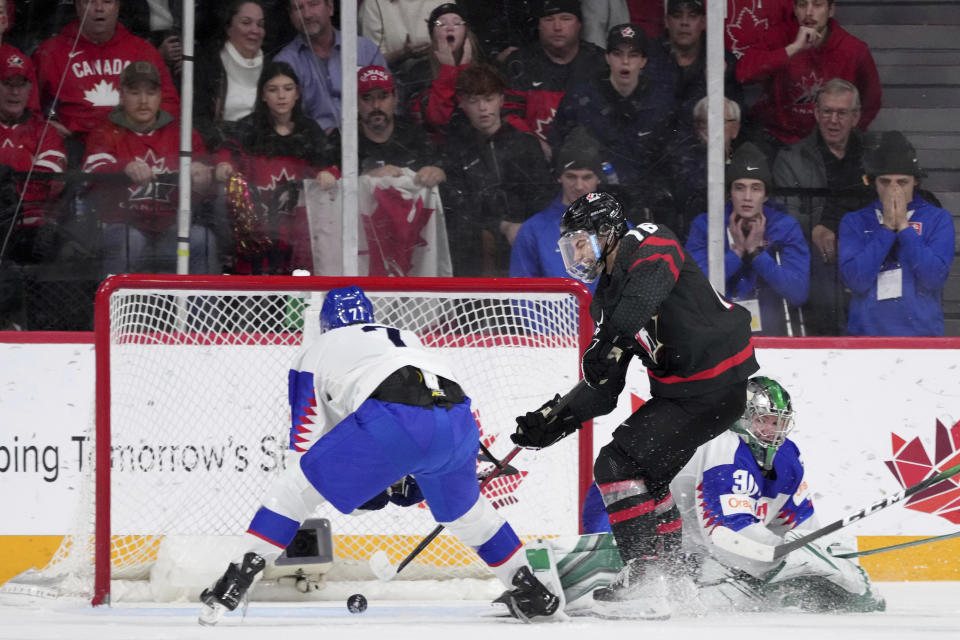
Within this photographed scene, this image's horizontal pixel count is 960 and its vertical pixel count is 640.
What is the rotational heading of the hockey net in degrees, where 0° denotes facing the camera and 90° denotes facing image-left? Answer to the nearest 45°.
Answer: approximately 0°

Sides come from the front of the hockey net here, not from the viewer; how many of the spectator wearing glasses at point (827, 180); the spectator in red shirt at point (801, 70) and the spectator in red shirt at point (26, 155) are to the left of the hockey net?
2

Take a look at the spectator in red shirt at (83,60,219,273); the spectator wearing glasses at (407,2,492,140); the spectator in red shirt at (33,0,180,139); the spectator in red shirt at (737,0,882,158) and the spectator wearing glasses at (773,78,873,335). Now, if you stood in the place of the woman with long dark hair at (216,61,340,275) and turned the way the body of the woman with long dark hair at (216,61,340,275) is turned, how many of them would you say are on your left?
3

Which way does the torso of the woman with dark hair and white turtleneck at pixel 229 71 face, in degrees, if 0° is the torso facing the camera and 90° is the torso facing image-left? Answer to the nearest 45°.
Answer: approximately 315°

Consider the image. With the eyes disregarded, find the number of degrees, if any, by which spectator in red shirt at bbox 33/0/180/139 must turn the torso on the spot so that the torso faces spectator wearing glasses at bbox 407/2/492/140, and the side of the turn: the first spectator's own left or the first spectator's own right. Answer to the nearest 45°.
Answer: approximately 90° to the first spectator's own left

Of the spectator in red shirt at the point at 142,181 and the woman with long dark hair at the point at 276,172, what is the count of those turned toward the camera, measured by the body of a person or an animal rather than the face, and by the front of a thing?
2

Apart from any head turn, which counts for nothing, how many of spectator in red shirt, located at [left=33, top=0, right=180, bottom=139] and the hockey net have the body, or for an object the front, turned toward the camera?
2
